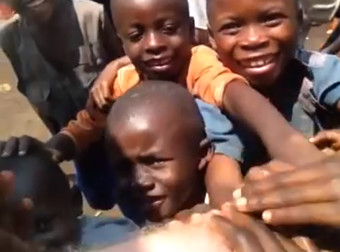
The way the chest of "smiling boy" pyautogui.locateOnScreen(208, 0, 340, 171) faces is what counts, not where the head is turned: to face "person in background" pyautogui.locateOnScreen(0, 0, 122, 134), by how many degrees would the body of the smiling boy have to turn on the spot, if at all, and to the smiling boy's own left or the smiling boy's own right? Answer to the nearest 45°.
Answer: approximately 135° to the smiling boy's own right

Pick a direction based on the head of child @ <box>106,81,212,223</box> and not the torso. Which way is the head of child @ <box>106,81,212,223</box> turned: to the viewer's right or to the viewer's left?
to the viewer's left

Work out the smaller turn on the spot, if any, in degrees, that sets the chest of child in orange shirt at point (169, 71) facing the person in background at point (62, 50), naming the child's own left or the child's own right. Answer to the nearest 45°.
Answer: approximately 135° to the child's own right

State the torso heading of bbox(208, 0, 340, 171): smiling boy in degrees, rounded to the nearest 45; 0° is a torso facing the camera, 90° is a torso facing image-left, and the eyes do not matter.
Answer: approximately 0°

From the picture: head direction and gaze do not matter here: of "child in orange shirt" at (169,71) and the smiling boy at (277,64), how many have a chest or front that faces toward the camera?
2
